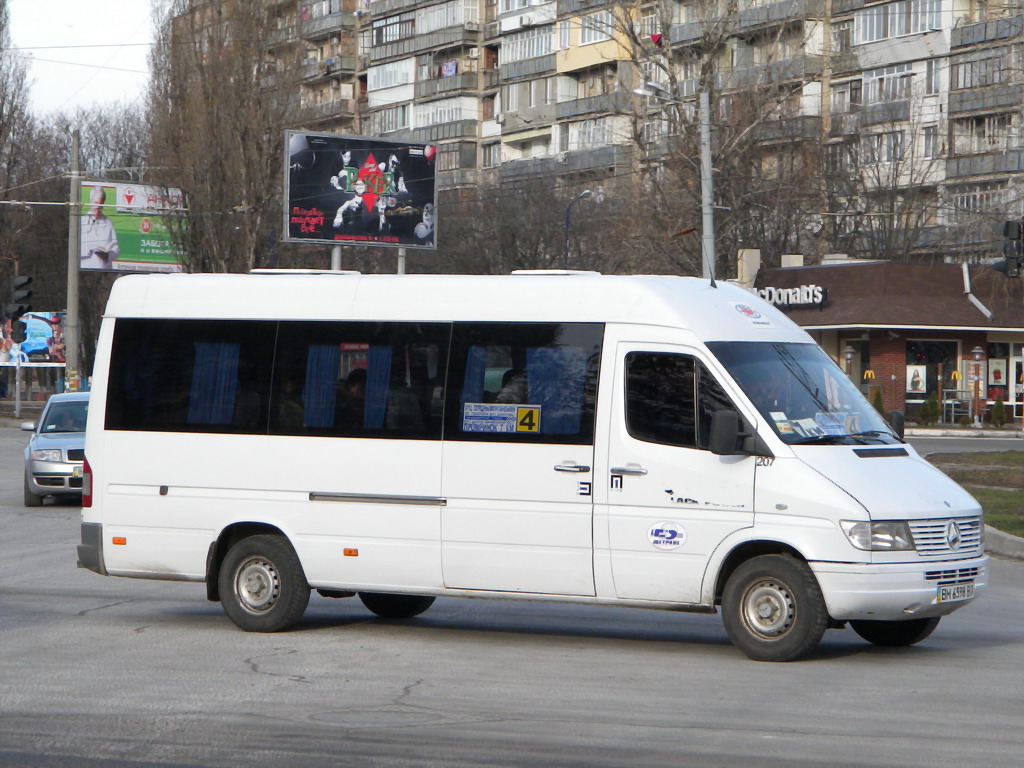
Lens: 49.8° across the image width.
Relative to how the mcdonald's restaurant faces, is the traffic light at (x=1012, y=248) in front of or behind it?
in front

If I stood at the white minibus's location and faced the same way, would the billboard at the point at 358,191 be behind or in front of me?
behind

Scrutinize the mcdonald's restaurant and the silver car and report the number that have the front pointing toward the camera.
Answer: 2

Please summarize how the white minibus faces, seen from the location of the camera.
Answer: facing the viewer and to the right of the viewer

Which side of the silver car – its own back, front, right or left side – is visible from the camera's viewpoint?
front

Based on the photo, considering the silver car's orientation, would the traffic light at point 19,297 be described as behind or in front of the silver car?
behind

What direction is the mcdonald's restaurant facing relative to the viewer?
toward the camera

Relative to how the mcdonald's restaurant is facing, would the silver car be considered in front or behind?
in front

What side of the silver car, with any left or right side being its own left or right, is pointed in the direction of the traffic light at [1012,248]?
left

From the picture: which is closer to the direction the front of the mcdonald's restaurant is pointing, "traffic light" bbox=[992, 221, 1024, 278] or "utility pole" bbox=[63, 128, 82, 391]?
the traffic light

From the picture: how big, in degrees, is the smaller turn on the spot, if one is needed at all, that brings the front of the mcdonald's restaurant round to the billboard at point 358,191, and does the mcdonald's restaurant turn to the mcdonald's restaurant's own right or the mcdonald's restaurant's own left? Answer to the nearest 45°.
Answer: approximately 45° to the mcdonald's restaurant's own right

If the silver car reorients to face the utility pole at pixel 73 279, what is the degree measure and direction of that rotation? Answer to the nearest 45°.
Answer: approximately 180°

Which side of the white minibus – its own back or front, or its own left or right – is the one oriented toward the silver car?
back
